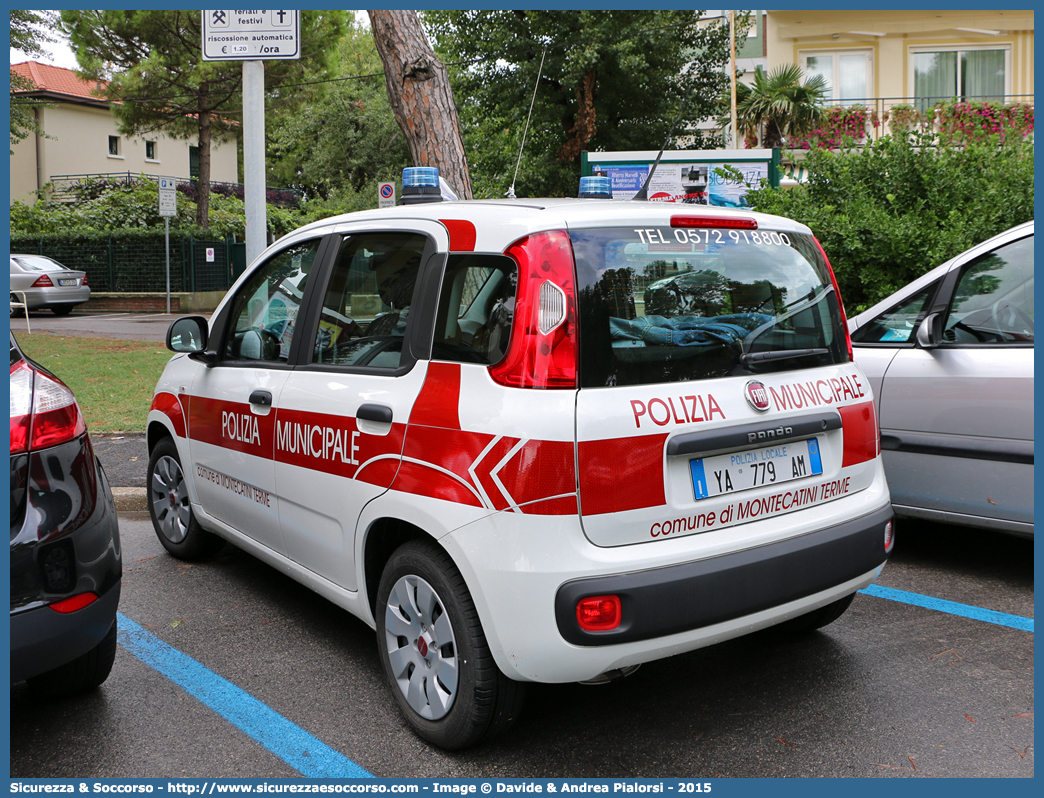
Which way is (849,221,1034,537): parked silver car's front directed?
to the viewer's left

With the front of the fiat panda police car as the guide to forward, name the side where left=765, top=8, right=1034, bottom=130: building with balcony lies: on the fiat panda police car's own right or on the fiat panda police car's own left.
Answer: on the fiat panda police car's own right

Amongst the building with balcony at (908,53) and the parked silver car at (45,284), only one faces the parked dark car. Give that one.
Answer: the building with balcony

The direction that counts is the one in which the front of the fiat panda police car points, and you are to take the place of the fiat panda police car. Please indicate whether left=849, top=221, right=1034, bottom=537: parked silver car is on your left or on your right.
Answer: on your right

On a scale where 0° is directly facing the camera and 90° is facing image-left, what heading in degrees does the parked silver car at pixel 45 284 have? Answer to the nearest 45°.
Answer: approximately 135°

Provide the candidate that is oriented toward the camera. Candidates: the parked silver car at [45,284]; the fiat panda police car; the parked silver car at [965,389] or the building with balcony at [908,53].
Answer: the building with balcony

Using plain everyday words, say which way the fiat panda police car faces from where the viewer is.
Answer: facing away from the viewer and to the left of the viewer

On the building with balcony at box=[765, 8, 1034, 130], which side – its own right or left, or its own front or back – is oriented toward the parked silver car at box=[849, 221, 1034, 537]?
front

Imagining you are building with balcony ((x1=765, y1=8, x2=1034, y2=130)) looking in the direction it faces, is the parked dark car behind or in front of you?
in front

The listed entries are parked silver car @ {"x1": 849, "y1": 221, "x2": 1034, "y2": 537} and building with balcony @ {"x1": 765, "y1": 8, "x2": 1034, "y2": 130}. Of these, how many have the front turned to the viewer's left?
1

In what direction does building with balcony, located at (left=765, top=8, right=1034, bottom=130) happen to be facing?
toward the camera

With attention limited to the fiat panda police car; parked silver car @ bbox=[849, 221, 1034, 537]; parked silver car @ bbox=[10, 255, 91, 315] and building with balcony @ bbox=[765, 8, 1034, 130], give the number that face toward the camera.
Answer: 1
